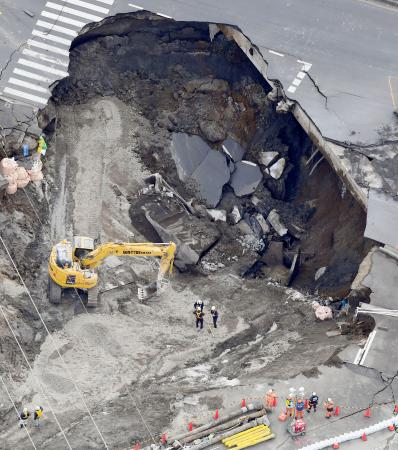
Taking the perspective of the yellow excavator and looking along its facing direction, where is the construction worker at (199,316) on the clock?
The construction worker is roughly at 12 o'clock from the yellow excavator.

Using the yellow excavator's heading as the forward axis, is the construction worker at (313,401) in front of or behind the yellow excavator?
in front

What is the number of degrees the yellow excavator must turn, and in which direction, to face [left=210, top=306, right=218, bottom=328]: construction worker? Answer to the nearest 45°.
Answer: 0° — it already faces them

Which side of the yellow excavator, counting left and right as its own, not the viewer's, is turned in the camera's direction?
right

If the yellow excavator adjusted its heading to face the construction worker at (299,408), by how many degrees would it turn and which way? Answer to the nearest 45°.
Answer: approximately 45° to its right

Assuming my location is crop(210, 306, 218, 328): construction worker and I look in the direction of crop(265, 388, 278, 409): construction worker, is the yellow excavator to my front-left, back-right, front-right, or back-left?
back-right

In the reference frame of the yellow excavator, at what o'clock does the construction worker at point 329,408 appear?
The construction worker is roughly at 1 o'clock from the yellow excavator.

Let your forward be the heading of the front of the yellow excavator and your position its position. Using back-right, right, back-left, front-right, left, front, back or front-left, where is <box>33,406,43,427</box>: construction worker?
right

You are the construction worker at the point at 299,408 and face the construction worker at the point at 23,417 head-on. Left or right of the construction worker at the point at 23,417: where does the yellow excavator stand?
right
